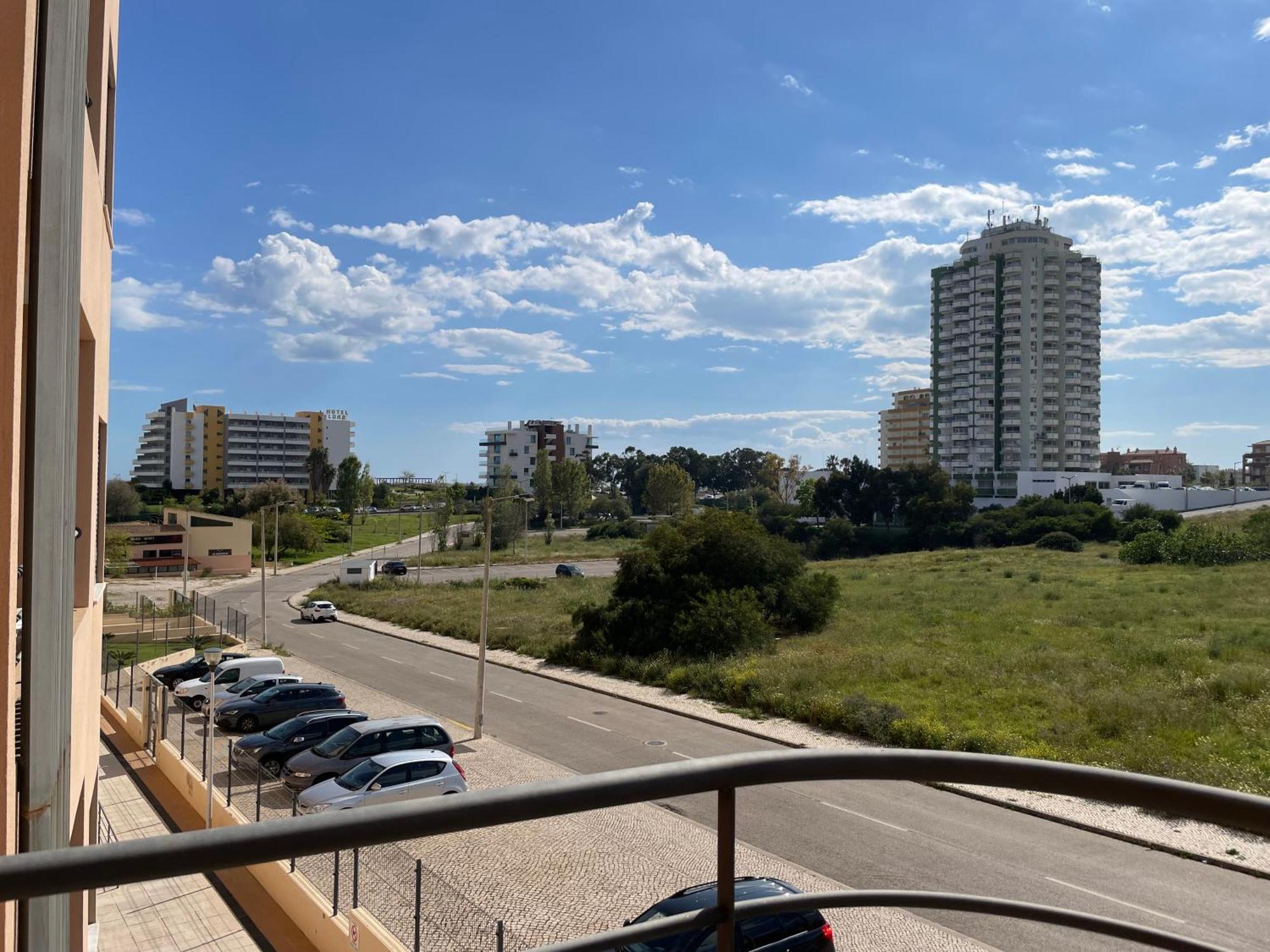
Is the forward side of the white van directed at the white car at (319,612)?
no

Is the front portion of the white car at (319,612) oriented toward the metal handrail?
no

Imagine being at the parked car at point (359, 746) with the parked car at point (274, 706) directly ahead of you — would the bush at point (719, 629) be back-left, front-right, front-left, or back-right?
front-right

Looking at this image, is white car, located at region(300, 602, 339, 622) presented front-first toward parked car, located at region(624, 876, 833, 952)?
no

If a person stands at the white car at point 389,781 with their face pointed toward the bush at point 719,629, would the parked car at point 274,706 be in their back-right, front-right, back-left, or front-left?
front-left

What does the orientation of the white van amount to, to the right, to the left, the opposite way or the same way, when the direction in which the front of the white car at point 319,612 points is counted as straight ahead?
to the left
